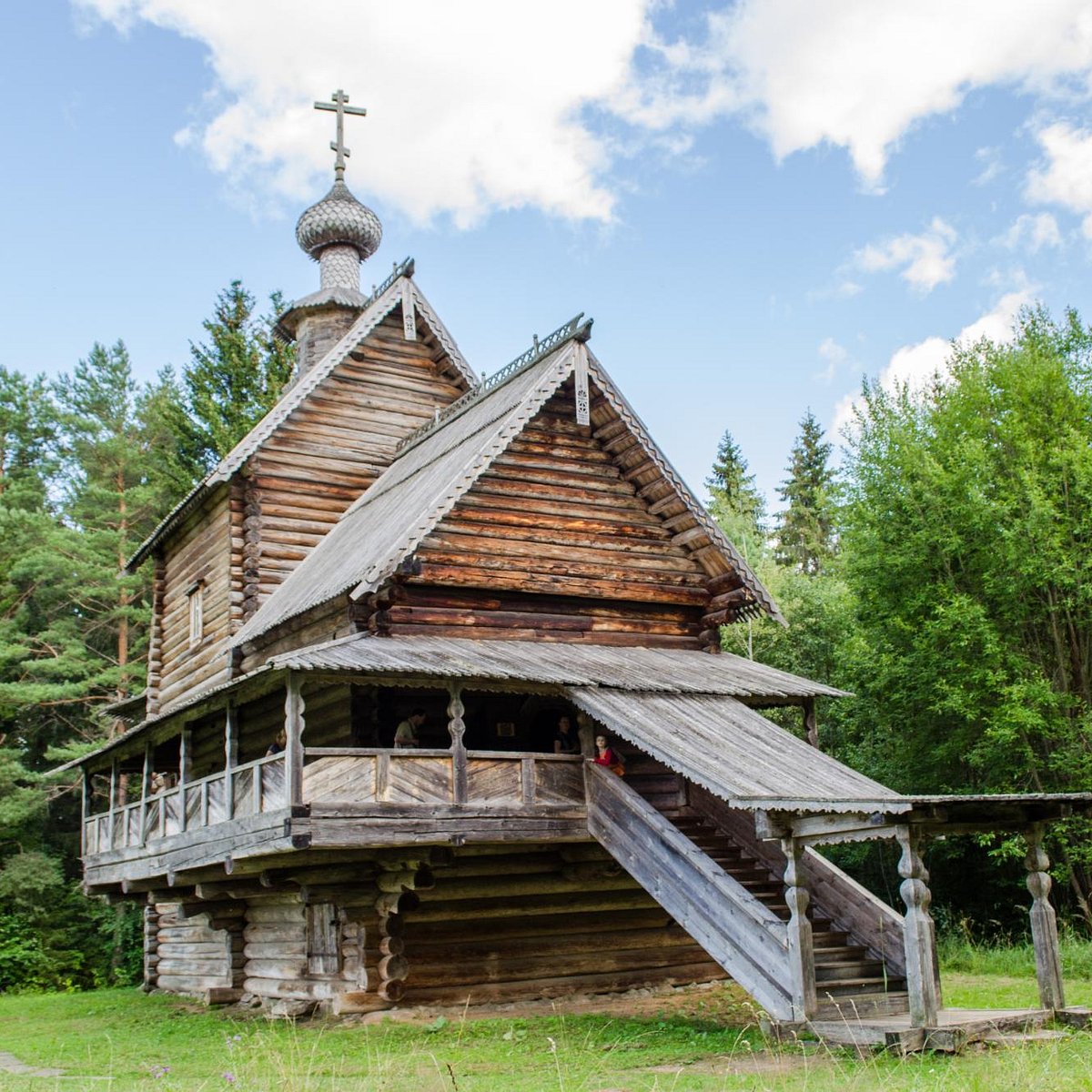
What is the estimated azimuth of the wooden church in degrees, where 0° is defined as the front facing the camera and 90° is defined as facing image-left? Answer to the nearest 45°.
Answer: approximately 315°

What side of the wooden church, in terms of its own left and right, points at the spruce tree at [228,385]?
back

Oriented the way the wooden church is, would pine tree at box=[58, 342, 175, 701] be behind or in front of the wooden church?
behind
